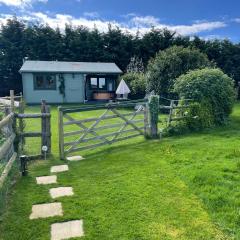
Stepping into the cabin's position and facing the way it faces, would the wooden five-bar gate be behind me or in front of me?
in front

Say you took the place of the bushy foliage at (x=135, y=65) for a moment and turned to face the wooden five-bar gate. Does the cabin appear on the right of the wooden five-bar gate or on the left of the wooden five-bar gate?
right

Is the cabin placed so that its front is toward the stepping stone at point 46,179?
yes

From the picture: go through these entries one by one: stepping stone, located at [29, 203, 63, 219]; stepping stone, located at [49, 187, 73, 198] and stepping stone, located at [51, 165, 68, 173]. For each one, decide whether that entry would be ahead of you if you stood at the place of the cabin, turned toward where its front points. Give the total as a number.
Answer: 3

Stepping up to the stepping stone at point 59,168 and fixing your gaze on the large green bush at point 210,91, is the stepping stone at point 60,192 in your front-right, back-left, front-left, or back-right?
back-right

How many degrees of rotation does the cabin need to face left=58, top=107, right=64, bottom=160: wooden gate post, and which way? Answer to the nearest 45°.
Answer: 0° — it already faces it

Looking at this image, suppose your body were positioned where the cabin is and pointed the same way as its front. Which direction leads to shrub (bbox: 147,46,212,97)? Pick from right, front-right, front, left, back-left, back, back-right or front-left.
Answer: front-left

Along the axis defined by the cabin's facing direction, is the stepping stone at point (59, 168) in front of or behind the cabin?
in front

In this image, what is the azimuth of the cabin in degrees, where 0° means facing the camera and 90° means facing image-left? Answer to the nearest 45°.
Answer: approximately 0°

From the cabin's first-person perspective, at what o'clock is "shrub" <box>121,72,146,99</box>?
The shrub is roughly at 10 o'clock from the cabin.

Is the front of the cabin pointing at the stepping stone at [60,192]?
yes
